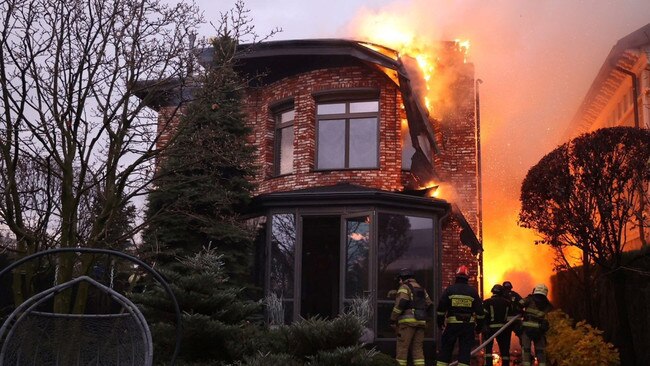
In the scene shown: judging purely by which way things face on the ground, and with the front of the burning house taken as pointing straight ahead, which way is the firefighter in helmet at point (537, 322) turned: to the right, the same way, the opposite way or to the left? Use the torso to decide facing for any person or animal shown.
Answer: the opposite way

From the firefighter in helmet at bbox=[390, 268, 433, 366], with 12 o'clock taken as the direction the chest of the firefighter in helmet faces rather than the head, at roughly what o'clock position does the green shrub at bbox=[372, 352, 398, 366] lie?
The green shrub is roughly at 8 o'clock from the firefighter in helmet.

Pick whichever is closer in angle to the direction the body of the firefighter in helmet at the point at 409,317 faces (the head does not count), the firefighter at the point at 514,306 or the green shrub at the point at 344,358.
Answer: the firefighter

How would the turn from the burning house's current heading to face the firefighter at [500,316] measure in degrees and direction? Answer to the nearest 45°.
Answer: approximately 45° to its left

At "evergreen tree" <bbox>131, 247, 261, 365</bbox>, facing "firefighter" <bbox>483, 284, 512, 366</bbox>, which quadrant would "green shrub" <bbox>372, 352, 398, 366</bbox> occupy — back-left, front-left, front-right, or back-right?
front-right

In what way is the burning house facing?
toward the camera

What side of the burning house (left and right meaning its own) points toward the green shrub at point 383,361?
front

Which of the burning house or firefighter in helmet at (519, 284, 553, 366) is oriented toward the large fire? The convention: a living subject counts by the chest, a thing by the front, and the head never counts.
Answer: the firefighter in helmet

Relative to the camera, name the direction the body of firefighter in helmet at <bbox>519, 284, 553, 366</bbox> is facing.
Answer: away from the camera

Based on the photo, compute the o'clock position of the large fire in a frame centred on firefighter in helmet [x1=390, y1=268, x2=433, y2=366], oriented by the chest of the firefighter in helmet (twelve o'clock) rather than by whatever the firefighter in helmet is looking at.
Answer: The large fire is roughly at 2 o'clock from the firefighter in helmet.

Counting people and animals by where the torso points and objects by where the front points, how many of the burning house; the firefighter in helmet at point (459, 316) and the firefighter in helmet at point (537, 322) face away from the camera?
2

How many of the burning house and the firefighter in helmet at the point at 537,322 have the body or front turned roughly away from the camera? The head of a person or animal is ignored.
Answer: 1

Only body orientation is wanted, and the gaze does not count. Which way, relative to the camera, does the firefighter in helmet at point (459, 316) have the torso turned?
away from the camera

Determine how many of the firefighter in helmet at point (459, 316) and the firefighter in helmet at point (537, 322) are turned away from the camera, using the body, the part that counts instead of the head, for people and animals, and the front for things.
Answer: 2

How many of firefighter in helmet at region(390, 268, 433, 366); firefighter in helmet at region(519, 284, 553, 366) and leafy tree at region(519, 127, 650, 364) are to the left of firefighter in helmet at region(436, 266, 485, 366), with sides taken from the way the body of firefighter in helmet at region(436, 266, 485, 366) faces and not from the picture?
1

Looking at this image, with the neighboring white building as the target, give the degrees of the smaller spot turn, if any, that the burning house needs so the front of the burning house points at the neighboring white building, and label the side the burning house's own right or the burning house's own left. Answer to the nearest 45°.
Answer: approximately 135° to the burning house's own left
